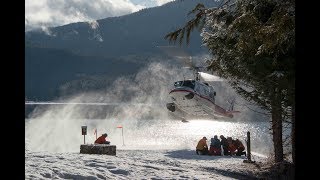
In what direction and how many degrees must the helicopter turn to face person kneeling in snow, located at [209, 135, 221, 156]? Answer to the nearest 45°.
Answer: approximately 45° to its left

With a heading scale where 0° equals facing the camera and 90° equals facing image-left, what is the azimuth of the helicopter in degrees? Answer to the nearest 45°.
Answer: approximately 45°
